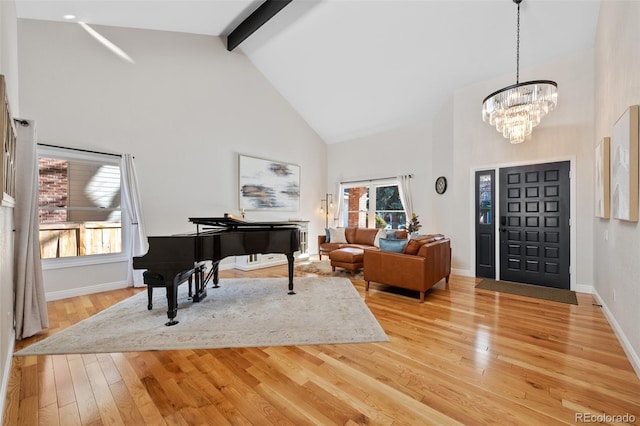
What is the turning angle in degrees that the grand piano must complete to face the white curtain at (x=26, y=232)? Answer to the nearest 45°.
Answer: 0° — it already faces it

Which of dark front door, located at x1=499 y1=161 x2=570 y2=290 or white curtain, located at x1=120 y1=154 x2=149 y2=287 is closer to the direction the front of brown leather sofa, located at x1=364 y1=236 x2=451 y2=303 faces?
the white curtain

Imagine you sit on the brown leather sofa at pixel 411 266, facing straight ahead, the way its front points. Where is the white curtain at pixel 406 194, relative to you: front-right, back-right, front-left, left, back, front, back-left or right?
front-right

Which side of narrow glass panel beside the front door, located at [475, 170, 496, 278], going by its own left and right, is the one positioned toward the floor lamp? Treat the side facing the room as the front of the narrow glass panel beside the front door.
right

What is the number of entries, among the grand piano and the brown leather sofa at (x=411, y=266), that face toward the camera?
0

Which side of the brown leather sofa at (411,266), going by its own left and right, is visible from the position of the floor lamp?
front

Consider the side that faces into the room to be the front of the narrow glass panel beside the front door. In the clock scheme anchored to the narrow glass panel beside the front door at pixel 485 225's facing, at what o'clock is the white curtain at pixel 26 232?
The white curtain is roughly at 1 o'clock from the narrow glass panel beside the front door.

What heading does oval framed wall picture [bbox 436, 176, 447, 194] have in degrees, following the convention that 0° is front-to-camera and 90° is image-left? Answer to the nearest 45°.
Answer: approximately 45°

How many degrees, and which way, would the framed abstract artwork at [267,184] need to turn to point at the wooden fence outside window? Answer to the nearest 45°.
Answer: approximately 90° to its right

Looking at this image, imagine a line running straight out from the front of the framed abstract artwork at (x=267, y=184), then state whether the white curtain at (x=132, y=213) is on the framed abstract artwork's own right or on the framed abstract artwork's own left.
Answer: on the framed abstract artwork's own right

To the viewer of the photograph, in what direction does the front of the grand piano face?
facing to the left of the viewer

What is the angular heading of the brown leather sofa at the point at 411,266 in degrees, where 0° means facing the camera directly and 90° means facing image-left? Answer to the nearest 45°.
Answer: approximately 135°

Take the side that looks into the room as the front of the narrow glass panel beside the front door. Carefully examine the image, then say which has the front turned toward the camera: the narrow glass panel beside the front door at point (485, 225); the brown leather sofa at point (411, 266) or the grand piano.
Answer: the narrow glass panel beside the front door
